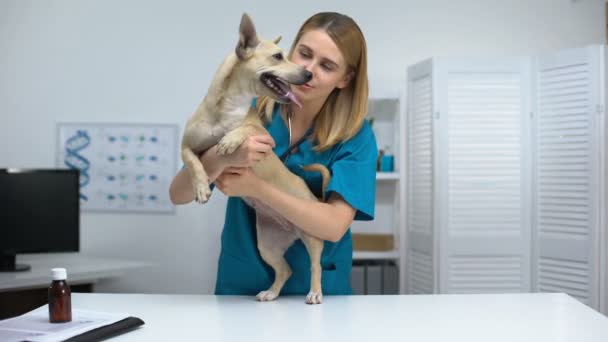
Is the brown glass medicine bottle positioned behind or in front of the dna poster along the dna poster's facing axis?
in front

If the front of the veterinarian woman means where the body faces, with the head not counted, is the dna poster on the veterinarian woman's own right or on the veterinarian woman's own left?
on the veterinarian woman's own right

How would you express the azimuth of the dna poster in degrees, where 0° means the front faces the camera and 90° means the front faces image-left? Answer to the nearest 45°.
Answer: approximately 0°

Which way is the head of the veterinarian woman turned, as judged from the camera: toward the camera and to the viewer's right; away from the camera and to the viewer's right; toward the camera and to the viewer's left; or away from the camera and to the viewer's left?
toward the camera and to the viewer's left

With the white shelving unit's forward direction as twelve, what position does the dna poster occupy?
The dna poster is roughly at 3 o'clock from the white shelving unit.

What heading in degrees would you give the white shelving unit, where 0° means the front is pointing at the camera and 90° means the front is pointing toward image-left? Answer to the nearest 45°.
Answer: approximately 0°

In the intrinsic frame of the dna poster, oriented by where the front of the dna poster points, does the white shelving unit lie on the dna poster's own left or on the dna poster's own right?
on the dna poster's own left

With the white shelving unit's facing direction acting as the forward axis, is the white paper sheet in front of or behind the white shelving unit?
in front

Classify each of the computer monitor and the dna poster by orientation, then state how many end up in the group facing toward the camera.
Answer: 2

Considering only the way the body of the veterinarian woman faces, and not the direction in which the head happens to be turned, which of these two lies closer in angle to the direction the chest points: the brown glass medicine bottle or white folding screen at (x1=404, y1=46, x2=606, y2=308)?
the brown glass medicine bottle

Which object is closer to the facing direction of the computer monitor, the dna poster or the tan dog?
the tan dog

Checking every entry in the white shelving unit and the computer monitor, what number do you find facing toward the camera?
2

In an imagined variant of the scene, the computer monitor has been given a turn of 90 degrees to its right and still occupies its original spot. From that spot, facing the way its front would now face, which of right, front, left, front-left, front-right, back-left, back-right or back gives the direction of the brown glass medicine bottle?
left

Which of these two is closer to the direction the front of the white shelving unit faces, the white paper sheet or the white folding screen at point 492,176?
the white paper sheet

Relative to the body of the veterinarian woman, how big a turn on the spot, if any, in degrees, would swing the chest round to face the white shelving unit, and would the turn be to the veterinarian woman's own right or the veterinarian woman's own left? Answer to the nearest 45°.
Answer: approximately 135° to the veterinarian woman's own right
